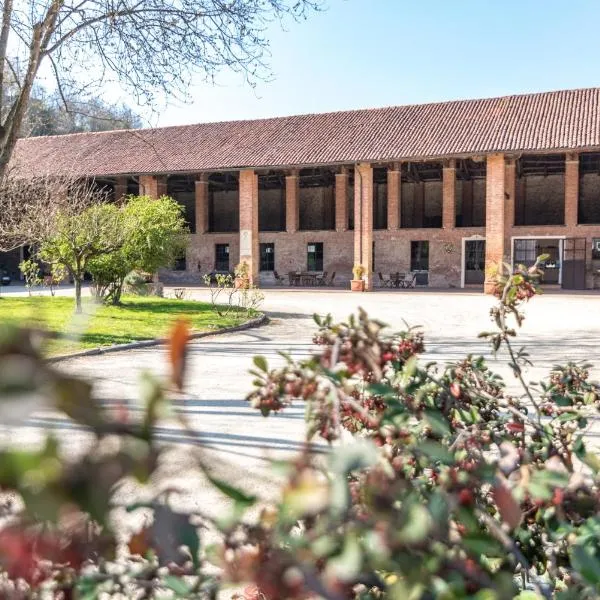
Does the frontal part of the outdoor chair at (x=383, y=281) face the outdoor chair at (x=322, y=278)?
no

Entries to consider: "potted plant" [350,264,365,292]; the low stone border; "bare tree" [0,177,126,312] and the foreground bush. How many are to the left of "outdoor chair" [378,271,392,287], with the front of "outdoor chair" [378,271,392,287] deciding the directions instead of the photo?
0

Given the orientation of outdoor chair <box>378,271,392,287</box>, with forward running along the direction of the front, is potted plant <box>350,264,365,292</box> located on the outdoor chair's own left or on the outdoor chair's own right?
on the outdoor chair's own right

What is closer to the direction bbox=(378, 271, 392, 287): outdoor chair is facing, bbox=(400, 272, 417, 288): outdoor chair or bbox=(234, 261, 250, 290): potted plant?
the outdoor chair

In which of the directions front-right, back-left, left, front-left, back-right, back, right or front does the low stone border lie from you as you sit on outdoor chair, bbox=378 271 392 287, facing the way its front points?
right

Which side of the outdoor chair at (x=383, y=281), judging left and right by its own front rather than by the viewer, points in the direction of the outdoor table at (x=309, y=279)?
back

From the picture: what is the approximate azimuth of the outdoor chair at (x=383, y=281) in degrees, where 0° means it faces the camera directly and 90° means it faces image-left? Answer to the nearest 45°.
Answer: approximately 270°

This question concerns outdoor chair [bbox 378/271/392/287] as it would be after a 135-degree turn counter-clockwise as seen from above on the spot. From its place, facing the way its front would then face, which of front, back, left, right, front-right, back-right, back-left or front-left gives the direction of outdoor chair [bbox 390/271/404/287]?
back
